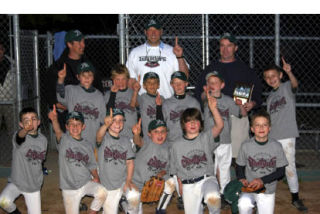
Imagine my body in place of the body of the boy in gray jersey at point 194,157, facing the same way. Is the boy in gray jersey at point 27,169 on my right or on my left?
on my right

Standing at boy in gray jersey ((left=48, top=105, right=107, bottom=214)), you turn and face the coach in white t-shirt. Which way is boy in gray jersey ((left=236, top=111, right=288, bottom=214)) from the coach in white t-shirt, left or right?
right

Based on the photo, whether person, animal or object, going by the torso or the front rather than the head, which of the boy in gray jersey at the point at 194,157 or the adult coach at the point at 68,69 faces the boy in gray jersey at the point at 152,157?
the adult coach

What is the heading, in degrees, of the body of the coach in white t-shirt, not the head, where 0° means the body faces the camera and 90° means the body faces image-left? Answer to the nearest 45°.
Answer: approximately 0°

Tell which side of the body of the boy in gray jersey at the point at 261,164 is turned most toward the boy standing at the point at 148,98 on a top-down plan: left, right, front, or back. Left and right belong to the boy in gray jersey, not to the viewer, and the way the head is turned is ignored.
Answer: right

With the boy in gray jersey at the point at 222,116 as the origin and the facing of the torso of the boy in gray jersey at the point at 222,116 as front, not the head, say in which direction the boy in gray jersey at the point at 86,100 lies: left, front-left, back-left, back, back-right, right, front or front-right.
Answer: front-right

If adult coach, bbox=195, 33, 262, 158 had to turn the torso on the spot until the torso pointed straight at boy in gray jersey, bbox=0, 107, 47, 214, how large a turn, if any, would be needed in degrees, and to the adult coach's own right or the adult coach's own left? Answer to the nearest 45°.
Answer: approximately 45° to the adult coach's own right

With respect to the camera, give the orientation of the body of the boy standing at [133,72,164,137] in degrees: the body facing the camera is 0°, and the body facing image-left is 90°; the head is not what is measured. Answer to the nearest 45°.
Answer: approximately 0°
